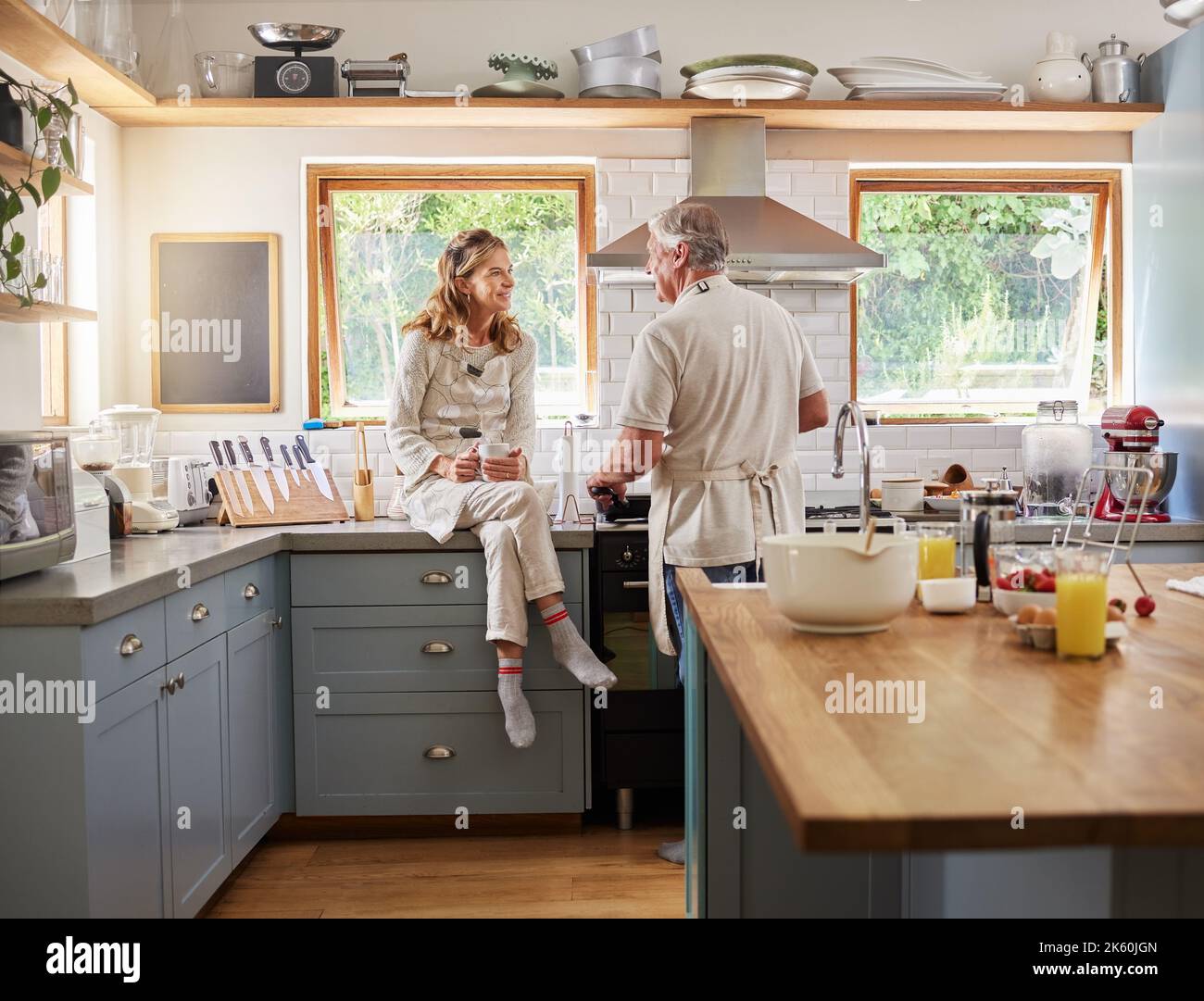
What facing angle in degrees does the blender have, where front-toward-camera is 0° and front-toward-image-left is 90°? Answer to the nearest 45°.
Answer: approximately 315°

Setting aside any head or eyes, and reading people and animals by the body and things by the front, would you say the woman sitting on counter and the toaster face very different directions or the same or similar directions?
same or similar directions

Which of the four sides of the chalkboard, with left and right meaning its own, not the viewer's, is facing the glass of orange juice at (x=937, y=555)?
front

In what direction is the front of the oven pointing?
toward the camera

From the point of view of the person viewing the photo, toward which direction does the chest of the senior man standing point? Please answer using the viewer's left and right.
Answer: facing away from the viewer and to the left of the viewer

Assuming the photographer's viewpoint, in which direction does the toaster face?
facing the viewer and to the right of the viewer

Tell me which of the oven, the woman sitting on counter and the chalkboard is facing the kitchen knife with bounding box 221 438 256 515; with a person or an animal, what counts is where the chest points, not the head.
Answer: the chalkboard

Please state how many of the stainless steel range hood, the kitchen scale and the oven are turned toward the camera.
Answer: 3

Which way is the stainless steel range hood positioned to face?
toward the camera

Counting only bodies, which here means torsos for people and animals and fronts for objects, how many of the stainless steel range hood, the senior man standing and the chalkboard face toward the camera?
2

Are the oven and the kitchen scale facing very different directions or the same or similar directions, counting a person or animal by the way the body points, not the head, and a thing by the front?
same or similar directions

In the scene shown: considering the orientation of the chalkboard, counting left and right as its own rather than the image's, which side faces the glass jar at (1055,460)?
left

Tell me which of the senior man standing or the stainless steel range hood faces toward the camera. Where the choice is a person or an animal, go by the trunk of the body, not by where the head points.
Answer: the stainless steel range hood

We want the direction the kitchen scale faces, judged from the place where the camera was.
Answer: facing the viewer
